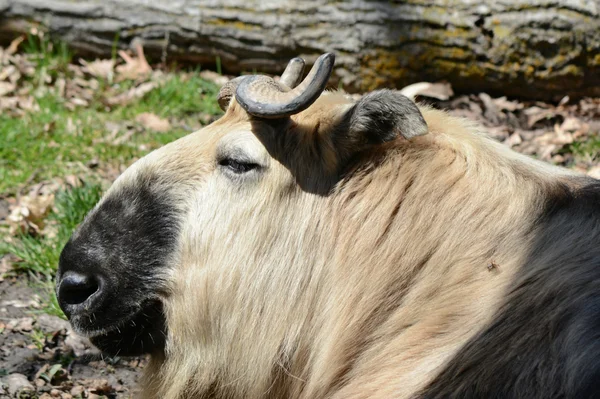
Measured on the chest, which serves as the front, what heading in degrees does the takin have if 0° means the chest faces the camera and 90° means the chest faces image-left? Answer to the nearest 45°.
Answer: approximately 90°

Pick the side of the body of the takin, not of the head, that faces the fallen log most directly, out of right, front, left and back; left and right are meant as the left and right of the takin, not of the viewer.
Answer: right

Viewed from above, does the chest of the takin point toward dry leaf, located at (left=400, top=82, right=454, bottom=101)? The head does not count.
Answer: no

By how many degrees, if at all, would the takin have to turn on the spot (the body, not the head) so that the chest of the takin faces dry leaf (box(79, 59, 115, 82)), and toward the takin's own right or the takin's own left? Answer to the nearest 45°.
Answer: approximately 45° to the takin's own right

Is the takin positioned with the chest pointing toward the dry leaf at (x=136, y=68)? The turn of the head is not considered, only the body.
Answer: no

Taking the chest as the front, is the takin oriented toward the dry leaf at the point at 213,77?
no

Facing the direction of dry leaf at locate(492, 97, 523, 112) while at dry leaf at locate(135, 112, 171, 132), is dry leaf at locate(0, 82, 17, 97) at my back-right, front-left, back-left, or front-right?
back-left

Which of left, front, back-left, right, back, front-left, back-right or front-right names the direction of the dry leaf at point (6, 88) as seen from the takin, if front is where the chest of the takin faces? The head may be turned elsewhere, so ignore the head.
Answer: front-right
